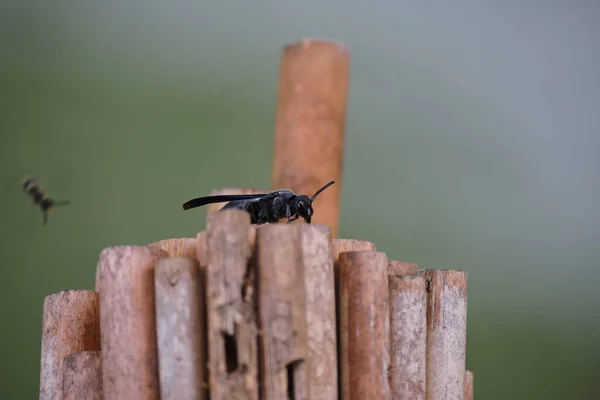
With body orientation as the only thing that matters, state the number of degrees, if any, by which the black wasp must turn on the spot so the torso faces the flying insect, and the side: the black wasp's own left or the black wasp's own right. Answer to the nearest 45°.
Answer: approximately 135° to the black wasp's own left

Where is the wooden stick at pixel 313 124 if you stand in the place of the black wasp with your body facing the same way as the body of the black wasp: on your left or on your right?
on your left

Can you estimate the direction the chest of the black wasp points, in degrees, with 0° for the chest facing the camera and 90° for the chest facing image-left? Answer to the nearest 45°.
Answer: approximately 270°
